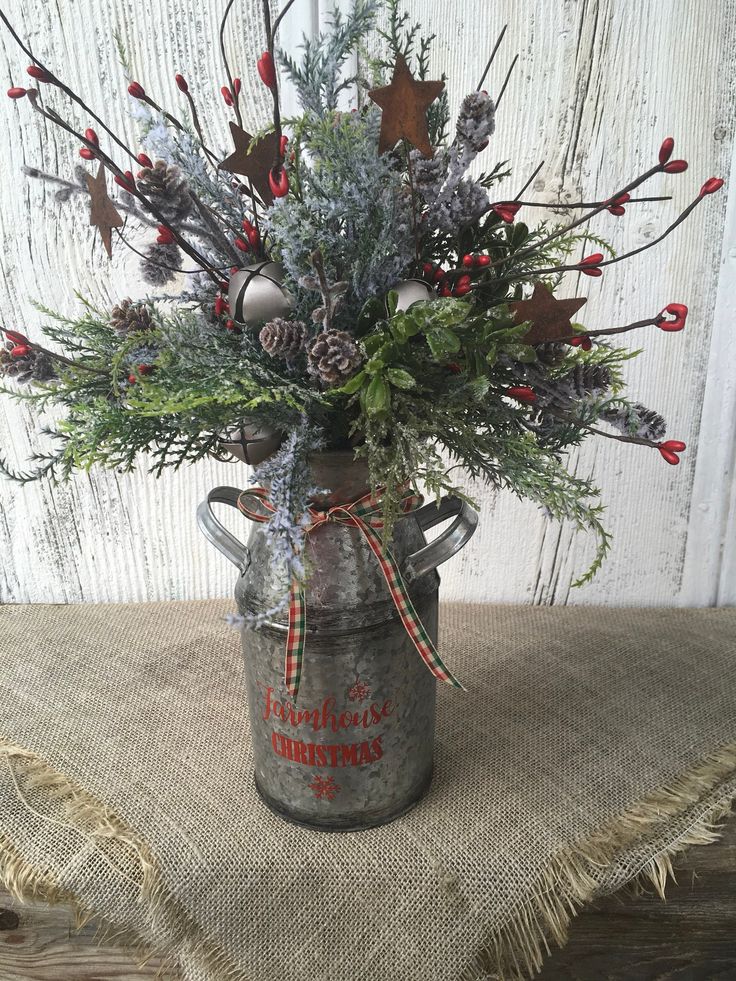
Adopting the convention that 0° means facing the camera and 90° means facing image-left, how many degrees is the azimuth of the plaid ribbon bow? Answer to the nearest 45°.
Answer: approximately 0°
